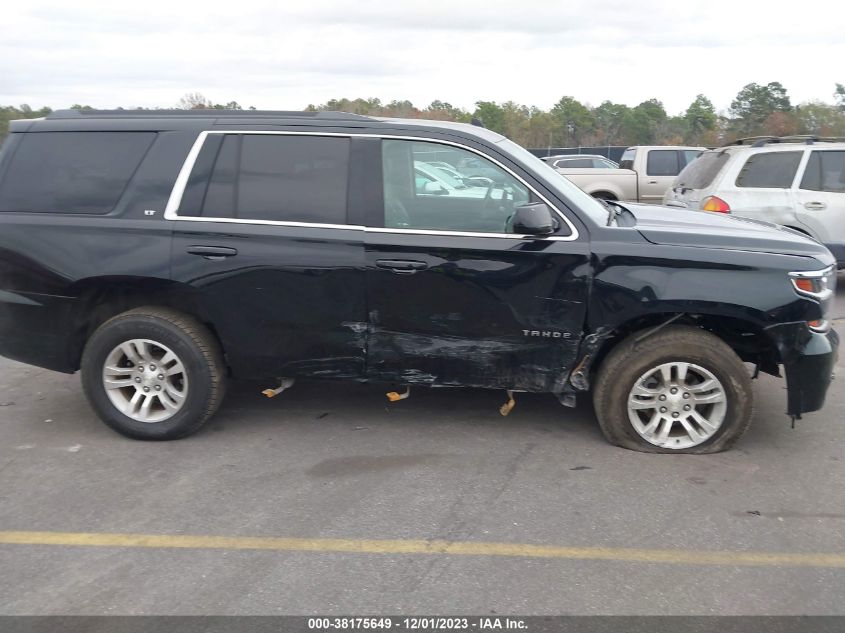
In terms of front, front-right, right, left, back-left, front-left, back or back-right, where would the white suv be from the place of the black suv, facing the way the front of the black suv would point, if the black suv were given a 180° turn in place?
back-right

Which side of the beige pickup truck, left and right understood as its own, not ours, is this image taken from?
right

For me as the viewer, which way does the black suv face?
facing to the right of the viewer

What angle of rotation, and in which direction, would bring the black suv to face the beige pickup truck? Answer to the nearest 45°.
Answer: approximately 90° to its left

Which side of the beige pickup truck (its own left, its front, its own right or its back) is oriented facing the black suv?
right

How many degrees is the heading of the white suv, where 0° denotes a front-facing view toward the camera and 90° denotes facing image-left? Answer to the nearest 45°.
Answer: approximately 225°

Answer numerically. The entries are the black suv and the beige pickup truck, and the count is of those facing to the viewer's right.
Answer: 2
